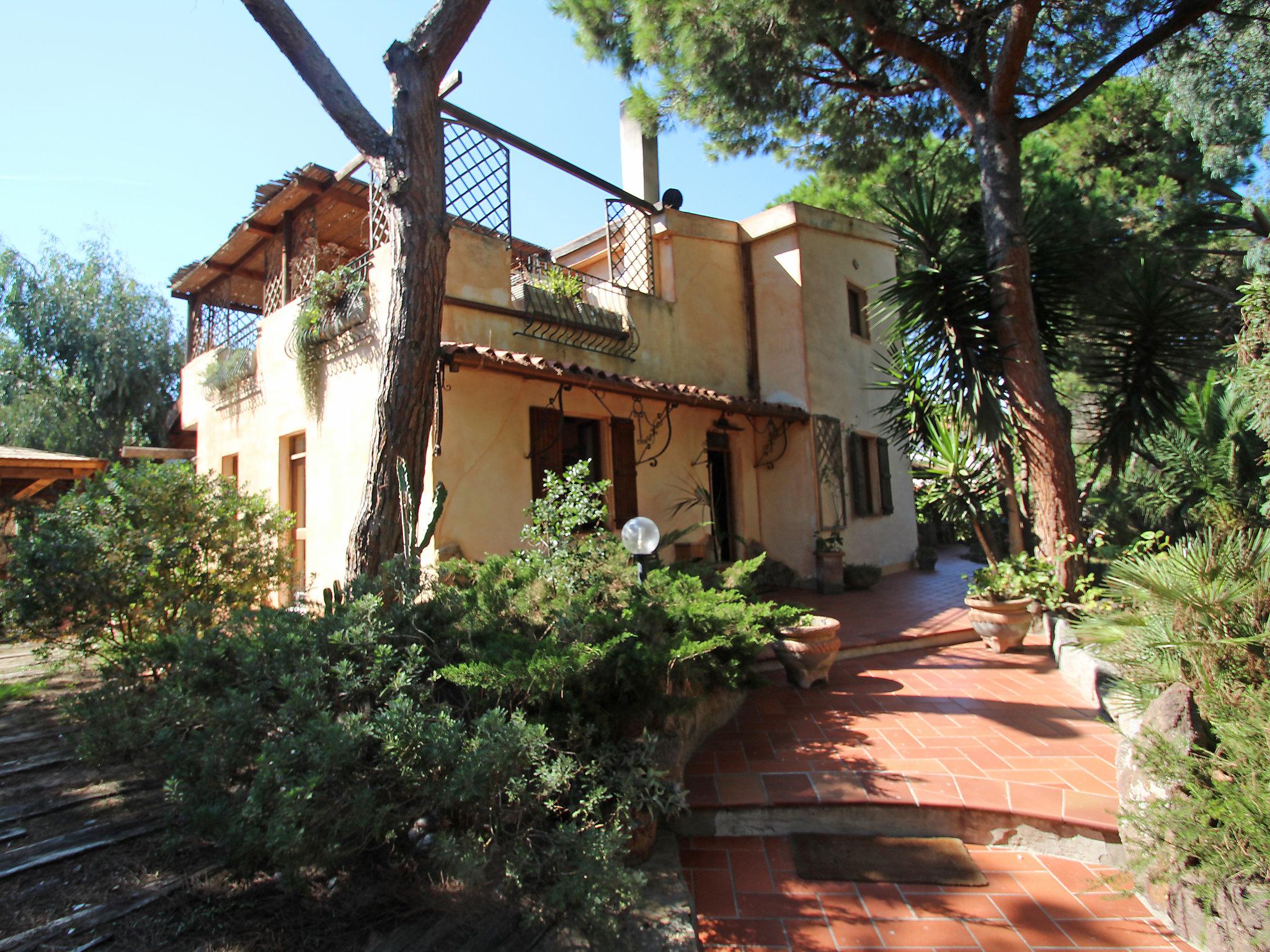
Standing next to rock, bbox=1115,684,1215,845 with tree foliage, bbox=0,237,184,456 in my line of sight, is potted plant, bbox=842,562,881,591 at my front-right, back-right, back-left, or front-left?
front-right

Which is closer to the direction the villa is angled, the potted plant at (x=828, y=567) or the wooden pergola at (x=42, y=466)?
the potted plant

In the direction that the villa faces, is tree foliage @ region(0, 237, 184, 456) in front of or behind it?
behind

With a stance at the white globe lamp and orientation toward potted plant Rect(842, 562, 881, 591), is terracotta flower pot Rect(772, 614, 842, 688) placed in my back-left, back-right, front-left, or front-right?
front-right

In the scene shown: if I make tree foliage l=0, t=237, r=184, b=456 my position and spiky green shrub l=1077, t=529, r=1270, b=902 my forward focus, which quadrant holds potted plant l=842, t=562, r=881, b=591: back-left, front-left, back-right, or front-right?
front-left

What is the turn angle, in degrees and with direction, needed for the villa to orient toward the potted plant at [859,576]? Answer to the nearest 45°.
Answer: approximately 45° to its left

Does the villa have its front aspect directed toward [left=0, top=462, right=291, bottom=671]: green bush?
no

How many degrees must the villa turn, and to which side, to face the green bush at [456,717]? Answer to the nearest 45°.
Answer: approximately 45° to its right

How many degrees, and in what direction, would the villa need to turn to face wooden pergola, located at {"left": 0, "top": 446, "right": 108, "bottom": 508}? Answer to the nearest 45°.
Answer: approximately 135° to its right

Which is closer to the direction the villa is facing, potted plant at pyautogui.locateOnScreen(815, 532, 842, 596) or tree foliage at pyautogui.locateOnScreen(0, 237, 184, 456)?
the potted plant

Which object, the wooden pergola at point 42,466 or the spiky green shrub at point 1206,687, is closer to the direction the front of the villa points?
the spiky green shrub

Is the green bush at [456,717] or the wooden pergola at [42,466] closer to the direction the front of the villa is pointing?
the green bush

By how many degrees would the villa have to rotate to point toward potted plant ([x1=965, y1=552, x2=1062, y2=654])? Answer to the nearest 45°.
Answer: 0° — it already faces it

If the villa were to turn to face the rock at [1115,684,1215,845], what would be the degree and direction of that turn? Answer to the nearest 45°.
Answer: approximately 45° to its right

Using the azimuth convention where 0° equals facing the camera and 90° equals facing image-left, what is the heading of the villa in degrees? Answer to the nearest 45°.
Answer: approximately 315°

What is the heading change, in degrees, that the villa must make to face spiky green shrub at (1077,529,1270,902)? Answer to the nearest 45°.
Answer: approximately 45° to its right
